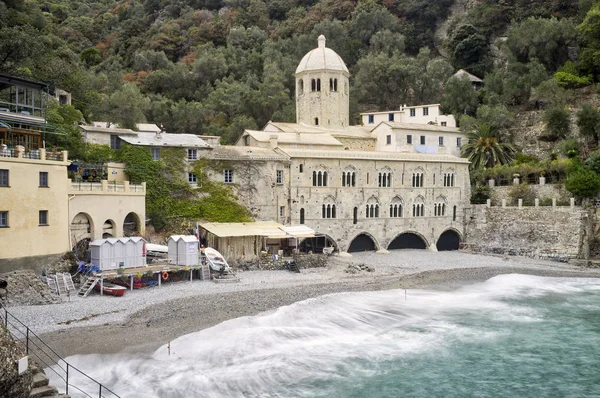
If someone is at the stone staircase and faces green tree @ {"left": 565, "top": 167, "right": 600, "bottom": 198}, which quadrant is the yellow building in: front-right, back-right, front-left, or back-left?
front-left

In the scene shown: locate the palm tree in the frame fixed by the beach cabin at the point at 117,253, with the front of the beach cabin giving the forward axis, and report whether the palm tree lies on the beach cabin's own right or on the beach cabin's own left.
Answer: on the beach cabin's own left

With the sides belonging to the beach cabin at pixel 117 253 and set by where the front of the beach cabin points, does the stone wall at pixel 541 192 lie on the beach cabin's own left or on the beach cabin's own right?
on the beach cabin's own left

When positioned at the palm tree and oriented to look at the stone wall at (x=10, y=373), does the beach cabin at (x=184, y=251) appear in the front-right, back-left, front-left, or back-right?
front-right

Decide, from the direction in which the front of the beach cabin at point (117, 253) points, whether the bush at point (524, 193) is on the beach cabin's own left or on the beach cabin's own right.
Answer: on the beach cabin's own left

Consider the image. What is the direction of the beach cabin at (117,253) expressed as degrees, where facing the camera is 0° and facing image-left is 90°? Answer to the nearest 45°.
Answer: approximately 315°

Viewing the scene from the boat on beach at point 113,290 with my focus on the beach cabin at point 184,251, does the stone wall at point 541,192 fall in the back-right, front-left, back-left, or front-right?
front-right

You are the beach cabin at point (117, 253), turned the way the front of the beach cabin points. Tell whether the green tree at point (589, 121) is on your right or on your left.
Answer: on your left

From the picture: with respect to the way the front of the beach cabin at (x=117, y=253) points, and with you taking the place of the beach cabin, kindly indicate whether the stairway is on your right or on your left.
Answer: on your right

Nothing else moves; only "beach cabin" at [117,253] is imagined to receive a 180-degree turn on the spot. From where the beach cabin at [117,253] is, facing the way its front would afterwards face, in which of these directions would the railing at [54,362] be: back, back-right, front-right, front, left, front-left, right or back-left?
back-left

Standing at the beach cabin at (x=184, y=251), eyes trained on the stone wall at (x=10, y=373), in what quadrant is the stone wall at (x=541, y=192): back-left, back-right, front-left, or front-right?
back-left

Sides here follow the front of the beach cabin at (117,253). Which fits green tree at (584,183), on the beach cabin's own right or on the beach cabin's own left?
on the beach cabin's own left
